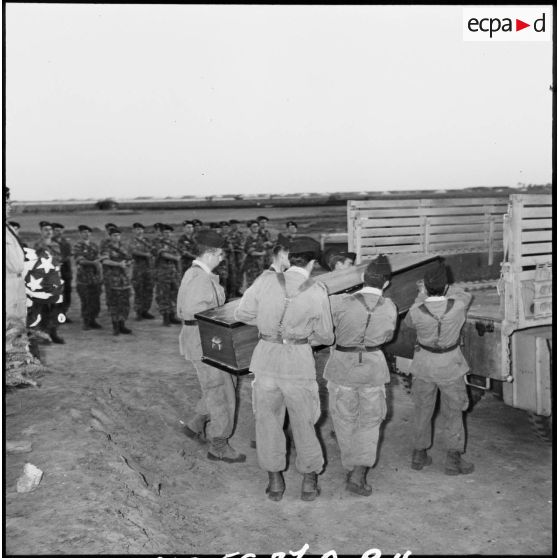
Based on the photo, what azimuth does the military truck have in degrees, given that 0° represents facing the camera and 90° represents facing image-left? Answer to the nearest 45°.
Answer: approximately 225°
